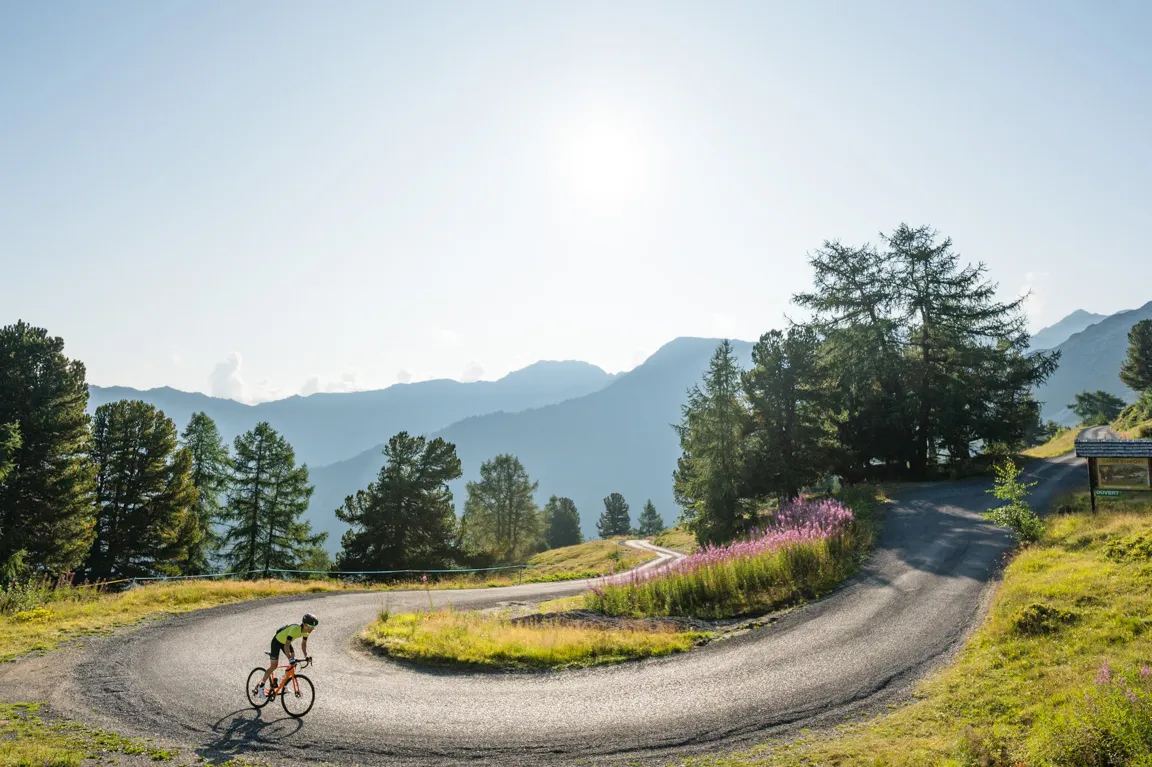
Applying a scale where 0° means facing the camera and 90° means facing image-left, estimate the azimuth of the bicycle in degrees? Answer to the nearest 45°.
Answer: approximately 315°

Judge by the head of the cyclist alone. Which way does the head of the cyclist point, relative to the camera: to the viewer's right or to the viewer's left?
to the viewer's right

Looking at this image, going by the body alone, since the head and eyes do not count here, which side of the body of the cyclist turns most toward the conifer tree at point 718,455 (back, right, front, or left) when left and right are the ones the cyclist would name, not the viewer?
left

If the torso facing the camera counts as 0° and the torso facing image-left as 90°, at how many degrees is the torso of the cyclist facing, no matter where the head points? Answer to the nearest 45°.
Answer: approximately 315°

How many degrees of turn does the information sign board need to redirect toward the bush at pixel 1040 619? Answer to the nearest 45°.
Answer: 0° — it already faces it

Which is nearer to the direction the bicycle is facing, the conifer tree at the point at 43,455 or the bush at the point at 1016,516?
the bush

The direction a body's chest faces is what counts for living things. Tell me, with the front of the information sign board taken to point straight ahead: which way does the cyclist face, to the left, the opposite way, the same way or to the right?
to the left
